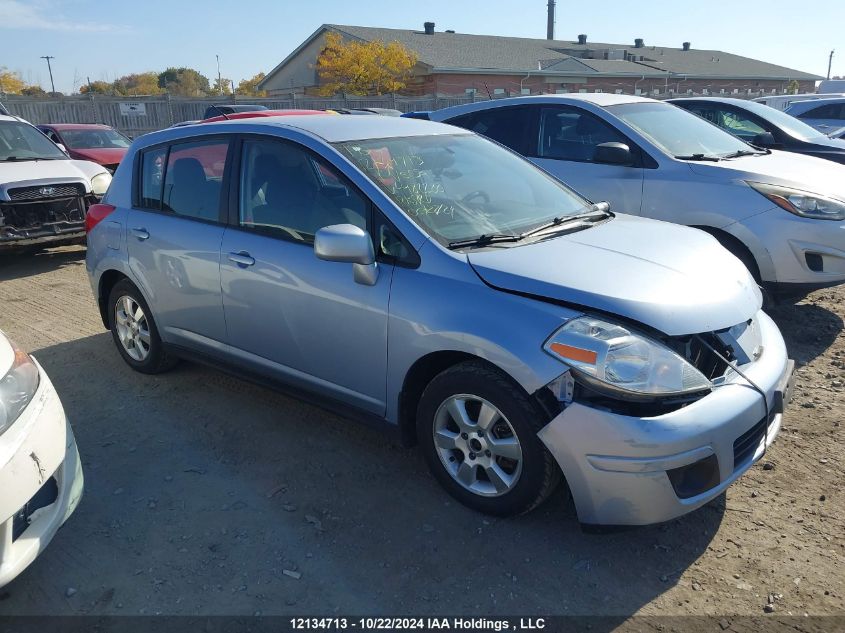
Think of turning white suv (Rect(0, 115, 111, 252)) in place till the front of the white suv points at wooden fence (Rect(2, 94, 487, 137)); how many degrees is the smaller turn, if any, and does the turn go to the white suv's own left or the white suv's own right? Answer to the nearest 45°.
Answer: approximately 135° to the white suv's own left

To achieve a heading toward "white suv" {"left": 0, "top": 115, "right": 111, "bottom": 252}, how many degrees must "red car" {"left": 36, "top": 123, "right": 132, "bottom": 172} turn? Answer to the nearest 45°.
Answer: approximately 45° to its right

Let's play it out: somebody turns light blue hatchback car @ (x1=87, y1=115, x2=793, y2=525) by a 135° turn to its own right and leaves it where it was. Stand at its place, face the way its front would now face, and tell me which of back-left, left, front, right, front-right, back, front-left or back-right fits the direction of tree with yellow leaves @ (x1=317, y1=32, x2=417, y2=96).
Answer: right

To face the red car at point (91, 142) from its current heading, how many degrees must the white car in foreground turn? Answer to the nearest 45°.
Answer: approximately 135° to its left

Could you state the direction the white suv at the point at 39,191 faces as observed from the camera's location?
facing the viewer and to the right of the viewer

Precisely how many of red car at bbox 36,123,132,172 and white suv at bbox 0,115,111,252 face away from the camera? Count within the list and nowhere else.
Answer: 0

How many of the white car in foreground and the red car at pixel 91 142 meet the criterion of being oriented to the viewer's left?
0

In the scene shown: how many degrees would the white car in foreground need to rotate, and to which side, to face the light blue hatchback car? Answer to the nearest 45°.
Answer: approximately 45° to its left

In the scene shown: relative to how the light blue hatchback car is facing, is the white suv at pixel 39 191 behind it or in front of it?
behind

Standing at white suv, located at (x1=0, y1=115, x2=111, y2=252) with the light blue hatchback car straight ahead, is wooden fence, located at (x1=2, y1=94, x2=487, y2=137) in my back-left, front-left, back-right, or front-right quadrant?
back-left

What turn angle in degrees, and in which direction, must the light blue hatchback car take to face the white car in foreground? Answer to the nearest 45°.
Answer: approximately 90° to its right

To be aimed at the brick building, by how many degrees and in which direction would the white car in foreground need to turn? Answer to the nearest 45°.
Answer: approximately 90° to its left

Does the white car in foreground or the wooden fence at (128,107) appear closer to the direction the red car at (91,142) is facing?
the white car in foreground

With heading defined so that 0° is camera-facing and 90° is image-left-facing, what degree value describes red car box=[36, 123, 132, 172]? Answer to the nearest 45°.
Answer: approximately 315°
